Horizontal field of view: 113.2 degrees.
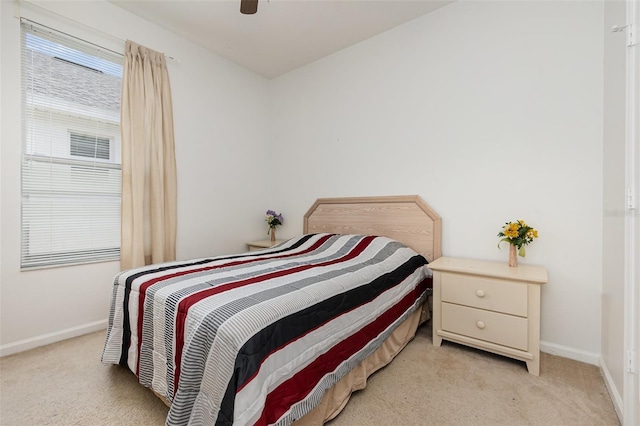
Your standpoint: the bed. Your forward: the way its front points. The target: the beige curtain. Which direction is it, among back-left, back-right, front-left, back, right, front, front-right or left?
right

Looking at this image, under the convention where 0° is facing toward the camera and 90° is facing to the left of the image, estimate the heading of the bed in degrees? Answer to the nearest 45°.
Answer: approximately 45°

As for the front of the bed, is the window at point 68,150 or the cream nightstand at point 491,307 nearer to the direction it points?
the window

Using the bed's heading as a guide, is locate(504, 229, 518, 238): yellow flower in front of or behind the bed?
behind

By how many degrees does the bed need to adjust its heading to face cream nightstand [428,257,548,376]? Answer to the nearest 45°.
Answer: approximately 135° to its left

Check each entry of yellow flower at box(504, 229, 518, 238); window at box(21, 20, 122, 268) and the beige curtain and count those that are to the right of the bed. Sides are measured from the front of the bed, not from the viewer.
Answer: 2

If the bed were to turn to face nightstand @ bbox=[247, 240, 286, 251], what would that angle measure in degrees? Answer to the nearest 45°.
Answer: approximately 135° to its right

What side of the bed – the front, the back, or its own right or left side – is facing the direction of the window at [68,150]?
right

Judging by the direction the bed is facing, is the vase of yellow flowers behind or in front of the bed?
behind
